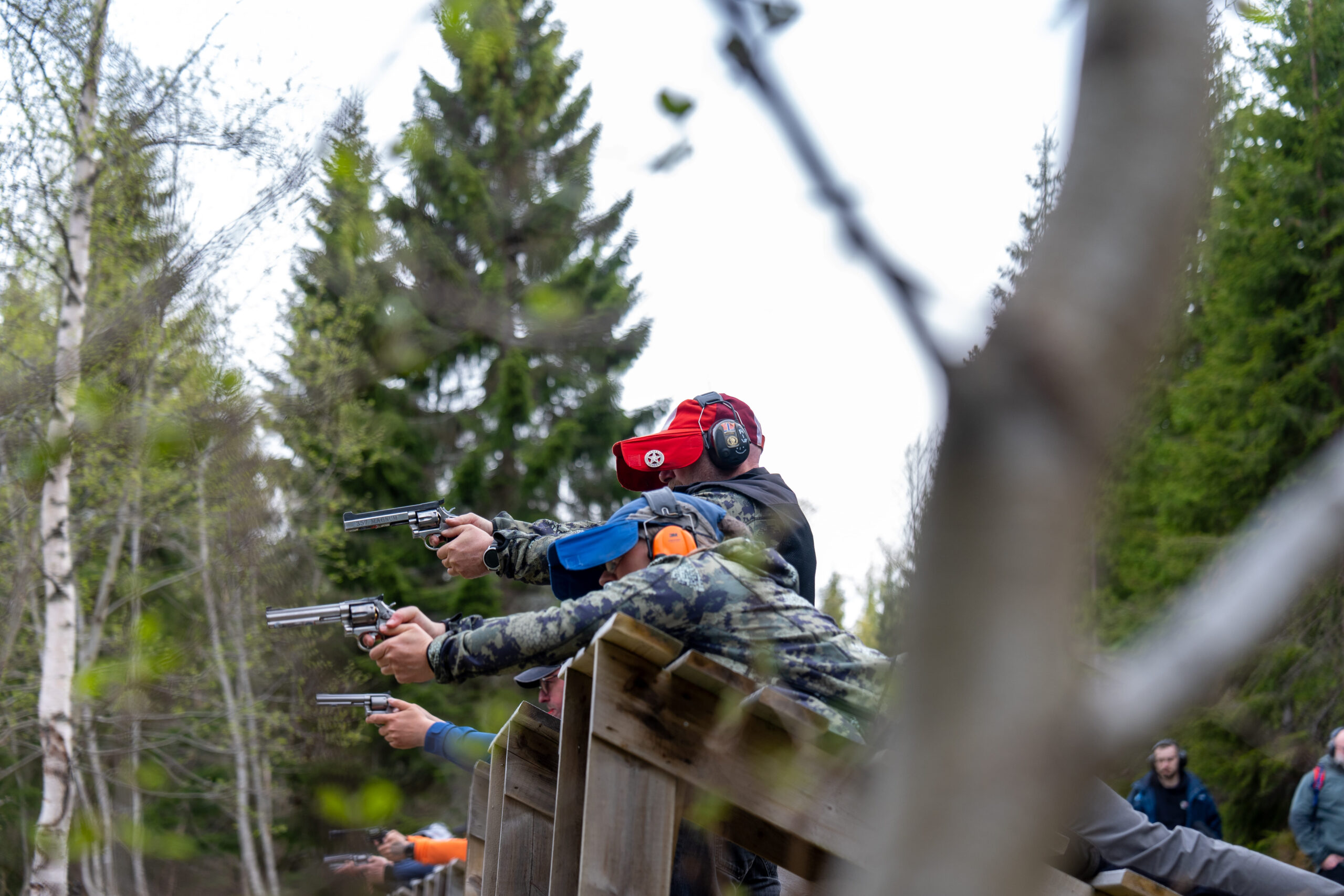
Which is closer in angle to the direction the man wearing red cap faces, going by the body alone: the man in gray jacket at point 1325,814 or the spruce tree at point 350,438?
the spruce tree

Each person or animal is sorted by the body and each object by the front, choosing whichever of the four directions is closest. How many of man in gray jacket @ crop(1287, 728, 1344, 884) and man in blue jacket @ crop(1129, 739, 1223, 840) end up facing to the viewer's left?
0

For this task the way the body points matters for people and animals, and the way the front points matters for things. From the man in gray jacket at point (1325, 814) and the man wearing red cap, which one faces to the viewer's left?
the man wearing red cap

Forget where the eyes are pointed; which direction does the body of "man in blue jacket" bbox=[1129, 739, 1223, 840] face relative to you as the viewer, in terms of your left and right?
facing the viewer

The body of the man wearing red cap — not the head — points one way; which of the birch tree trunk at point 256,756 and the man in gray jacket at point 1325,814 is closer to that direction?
the birch tree trunk

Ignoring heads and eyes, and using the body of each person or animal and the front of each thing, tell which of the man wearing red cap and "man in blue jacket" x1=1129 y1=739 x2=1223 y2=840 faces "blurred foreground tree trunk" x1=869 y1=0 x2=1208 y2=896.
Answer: the man in blue jacket

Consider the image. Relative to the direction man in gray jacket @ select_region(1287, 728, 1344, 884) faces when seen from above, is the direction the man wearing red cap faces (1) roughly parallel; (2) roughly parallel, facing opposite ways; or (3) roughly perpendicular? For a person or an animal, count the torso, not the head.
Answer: roughly perpendicular

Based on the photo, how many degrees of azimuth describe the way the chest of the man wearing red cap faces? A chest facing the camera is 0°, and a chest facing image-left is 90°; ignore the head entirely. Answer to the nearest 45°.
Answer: approximately 90°

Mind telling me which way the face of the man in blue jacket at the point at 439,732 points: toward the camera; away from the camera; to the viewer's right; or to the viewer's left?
to the viewer's left

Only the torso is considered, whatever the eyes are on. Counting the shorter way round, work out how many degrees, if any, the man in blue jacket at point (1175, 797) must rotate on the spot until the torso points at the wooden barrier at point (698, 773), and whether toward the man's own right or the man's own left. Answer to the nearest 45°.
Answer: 0° — they already face it

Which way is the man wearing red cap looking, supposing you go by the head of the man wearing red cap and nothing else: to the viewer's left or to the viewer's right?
to the viewer's left
